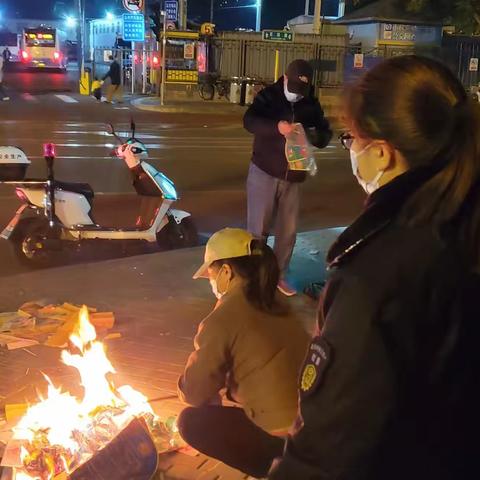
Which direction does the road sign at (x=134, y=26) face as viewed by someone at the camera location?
facing the viewer

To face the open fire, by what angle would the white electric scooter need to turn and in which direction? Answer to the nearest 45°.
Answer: approximately 90° to its right

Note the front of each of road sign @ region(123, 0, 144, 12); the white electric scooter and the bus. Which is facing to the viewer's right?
the white electric scooter

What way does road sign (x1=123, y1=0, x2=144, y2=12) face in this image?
toward the camera

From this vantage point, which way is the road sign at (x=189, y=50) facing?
toward the camera

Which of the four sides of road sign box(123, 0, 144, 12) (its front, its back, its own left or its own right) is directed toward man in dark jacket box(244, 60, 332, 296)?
front

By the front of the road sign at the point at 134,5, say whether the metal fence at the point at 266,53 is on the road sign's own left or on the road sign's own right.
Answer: on the road sign's own left

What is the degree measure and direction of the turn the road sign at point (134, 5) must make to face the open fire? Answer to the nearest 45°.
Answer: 0° — it already faces it

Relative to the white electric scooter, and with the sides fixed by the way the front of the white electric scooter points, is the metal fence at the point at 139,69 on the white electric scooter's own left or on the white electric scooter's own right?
on the white electric scooter's own left

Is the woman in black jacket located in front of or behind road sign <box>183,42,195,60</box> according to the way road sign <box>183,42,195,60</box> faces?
in front

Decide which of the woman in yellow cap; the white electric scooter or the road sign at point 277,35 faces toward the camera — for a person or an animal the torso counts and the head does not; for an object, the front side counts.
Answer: the road sign

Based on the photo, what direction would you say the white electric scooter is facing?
to the viewer's right

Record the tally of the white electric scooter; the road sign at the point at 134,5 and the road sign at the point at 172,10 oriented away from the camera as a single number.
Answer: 0

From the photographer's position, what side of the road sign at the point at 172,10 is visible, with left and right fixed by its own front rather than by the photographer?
front

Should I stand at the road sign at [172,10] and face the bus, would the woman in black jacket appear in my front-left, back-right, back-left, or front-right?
back-left
